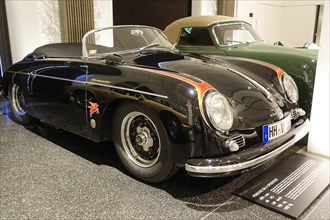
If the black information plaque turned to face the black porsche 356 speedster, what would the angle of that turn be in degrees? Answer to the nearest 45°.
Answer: approximately 135° to its right

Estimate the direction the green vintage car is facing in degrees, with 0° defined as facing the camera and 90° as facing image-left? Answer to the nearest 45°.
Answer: approximately 315°

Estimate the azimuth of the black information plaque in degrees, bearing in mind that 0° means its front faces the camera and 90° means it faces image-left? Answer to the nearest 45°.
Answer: approximately 315°

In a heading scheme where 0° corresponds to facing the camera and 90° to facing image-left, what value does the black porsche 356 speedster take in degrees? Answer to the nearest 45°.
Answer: approximately 315°

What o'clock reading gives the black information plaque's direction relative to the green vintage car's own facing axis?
The black information plaque is roughly at 1 o'clock from the green vintage car.

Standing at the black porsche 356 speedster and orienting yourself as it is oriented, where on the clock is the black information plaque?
The black information plaque is roughly at 11 o'clock from the black porsche 356 speedster.

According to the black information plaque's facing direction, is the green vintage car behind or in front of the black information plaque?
behind
